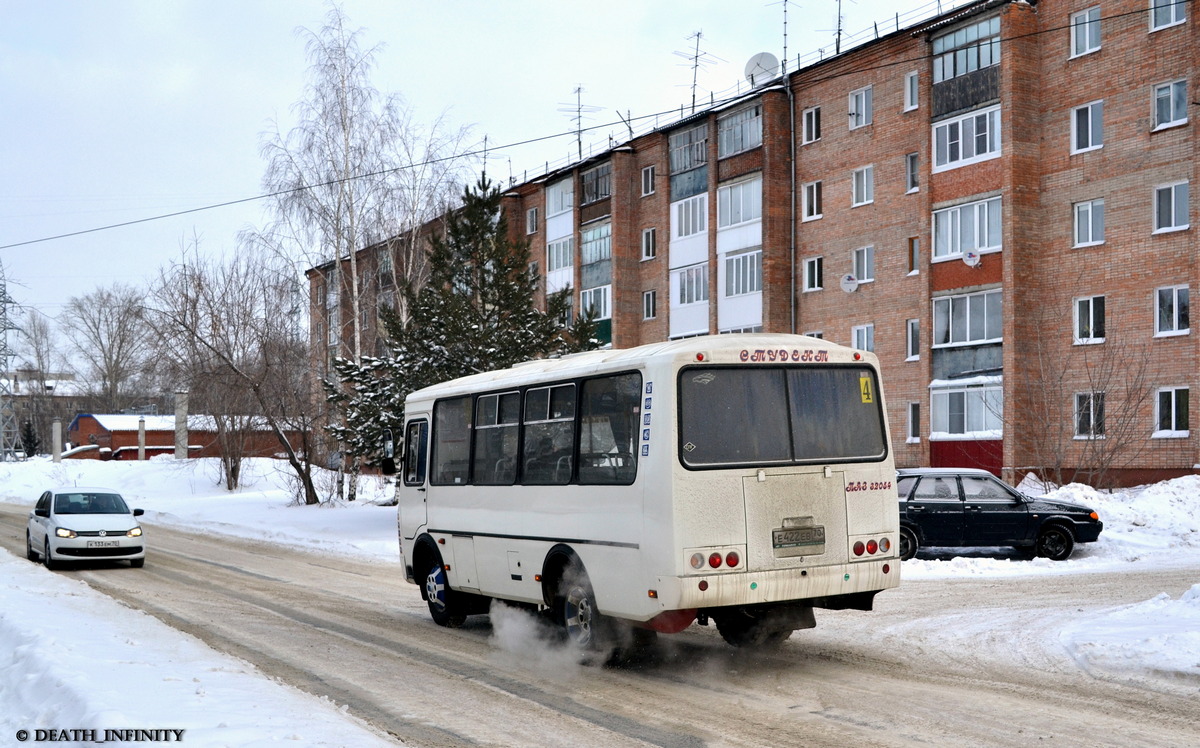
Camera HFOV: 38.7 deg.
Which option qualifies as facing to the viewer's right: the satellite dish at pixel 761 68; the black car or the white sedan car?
the black car

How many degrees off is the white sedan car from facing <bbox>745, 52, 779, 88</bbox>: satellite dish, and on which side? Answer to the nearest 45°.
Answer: approximately 135° to its left

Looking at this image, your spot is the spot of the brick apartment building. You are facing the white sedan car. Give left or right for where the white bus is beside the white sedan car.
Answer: left

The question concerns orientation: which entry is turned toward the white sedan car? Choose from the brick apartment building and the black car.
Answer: the brick apartment building

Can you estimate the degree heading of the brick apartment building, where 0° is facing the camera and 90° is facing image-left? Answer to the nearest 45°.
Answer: approximately 45°

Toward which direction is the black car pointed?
to the viewer's right

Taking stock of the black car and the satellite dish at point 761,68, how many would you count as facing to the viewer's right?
1

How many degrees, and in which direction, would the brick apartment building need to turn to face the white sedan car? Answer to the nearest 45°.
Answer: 0° — it already faces it

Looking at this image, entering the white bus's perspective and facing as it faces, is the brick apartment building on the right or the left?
on its right
